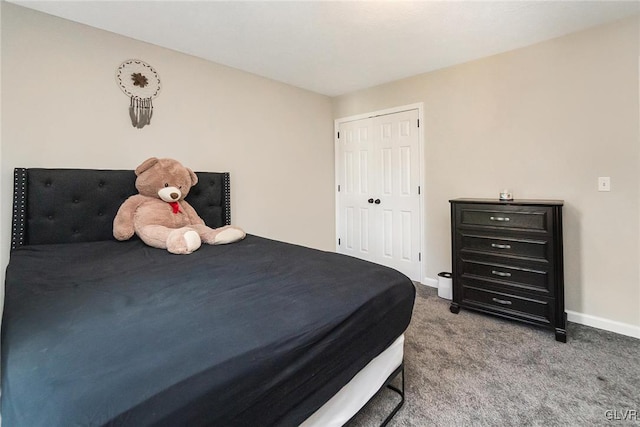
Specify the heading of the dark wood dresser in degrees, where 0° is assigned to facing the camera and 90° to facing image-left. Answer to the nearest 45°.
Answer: approximately 45°

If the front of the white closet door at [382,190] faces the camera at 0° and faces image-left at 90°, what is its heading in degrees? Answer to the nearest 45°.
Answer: approximately 45°

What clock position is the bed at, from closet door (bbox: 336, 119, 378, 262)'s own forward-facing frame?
The bed is roughly at 11 o'clock from the closet door.

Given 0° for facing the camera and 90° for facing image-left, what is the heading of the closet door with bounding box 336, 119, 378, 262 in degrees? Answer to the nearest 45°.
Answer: approximately 45°

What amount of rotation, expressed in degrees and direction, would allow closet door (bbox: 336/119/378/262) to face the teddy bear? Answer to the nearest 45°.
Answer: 0° — it already faces it

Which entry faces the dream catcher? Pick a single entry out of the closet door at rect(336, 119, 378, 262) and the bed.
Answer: the closet door

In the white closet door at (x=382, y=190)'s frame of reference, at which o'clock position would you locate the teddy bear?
The teddy bear is roughly at 12 o'clock from the white closet door.

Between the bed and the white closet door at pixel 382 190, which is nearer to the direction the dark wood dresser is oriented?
the bed

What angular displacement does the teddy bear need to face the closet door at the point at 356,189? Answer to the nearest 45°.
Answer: approximately 45° to its left

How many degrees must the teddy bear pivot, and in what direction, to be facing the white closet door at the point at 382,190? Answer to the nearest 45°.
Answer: approximately 45° to its left
